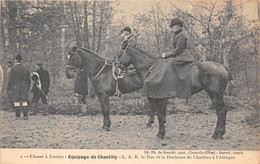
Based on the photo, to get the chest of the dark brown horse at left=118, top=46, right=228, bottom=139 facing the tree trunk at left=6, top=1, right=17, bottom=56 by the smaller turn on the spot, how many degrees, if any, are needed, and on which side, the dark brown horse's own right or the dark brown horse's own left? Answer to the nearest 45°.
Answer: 0° — it already faces it

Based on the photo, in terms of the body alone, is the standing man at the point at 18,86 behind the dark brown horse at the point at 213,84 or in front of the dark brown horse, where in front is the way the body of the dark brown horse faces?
in front

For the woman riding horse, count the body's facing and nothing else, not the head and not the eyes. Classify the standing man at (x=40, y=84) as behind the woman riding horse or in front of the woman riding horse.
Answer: in front

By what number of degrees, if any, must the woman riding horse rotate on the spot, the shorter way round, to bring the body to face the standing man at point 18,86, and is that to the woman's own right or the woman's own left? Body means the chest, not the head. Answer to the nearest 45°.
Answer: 0° — they already face them

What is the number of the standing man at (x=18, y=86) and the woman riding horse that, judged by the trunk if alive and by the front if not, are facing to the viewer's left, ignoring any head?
1

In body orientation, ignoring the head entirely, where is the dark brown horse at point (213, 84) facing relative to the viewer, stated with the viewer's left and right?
facing to the left of the viewer

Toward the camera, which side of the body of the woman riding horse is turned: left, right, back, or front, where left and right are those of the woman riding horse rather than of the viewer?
left
